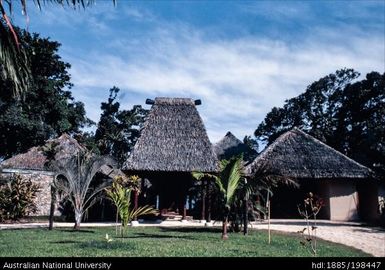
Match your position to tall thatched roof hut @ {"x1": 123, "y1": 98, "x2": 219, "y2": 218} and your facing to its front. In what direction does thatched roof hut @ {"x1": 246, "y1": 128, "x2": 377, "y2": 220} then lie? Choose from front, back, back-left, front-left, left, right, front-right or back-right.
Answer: left

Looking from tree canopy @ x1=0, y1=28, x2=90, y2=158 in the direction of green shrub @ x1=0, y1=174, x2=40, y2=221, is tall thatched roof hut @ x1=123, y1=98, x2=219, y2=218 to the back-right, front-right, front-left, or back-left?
front-left

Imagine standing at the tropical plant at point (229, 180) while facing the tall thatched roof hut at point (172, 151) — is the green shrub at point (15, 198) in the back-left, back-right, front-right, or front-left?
front-left

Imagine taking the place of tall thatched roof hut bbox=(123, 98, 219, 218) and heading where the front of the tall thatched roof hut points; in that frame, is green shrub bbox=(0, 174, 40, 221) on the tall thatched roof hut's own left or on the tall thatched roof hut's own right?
on the tall thatched roof hut's own right

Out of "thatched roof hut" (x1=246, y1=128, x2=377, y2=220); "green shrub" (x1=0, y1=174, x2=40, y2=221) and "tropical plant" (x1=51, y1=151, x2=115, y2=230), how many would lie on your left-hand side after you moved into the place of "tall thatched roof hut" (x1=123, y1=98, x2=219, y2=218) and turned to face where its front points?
1

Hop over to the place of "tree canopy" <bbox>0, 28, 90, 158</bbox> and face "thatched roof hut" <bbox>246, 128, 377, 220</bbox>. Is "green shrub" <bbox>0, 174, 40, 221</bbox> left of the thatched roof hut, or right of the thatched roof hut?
right

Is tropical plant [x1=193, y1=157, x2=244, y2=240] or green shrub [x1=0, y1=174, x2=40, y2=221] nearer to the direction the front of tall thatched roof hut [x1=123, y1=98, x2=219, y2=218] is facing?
the tropical plant

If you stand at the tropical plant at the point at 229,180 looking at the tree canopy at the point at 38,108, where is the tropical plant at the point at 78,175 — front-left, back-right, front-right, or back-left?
front-left

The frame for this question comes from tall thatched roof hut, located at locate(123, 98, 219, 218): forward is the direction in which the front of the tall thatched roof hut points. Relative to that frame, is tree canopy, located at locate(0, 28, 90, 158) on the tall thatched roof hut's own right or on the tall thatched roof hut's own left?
on the tall thatched roof hut's own right

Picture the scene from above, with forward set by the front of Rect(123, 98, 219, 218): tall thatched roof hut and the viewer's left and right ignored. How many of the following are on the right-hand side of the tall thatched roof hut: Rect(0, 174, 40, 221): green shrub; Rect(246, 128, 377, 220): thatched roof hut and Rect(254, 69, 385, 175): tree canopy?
1

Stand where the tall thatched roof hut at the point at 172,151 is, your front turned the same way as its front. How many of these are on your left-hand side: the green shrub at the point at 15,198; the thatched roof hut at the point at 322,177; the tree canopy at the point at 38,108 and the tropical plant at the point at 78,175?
1

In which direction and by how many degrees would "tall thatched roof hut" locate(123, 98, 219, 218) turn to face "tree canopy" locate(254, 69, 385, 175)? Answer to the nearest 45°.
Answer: approximately 135° to its left

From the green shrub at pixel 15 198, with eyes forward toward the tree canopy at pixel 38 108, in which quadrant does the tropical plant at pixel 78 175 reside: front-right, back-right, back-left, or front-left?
back-right

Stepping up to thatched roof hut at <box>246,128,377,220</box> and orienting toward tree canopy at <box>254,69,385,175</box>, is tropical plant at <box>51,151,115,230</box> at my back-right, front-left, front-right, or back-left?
back-left

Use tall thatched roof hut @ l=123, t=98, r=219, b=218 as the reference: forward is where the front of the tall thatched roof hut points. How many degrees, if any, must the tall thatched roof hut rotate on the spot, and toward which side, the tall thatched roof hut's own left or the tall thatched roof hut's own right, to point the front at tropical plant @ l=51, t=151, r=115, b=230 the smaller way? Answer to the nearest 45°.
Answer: approximately 45° to the tall thatched roof hut's own right

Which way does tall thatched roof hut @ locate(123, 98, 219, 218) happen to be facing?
toward the camera
